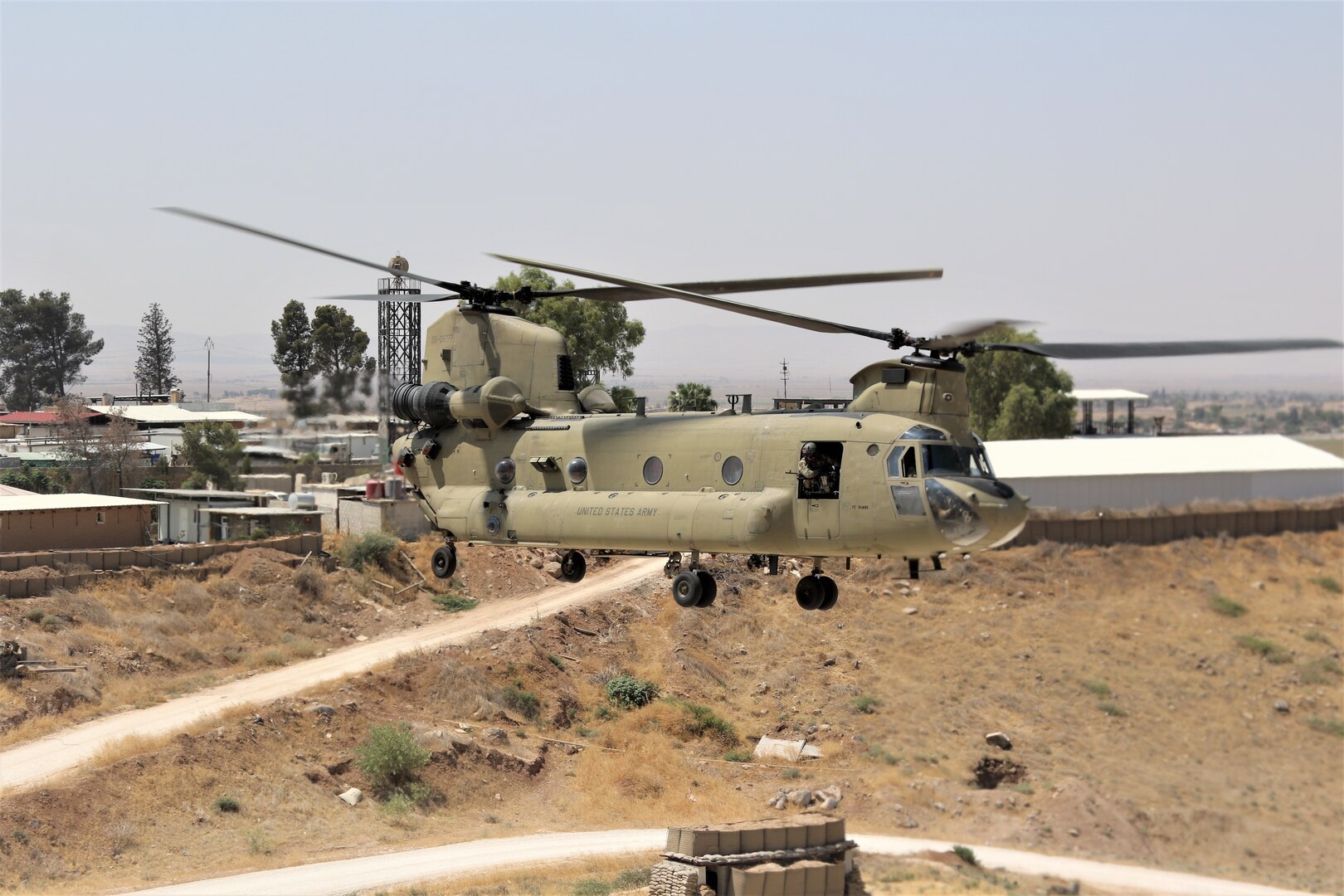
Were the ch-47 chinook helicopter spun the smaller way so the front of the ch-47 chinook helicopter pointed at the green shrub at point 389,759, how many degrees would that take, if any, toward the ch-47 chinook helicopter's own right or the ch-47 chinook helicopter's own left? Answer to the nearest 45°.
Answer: approximately 180°

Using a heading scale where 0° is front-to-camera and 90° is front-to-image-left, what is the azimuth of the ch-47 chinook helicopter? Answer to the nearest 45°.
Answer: approximately 315°
